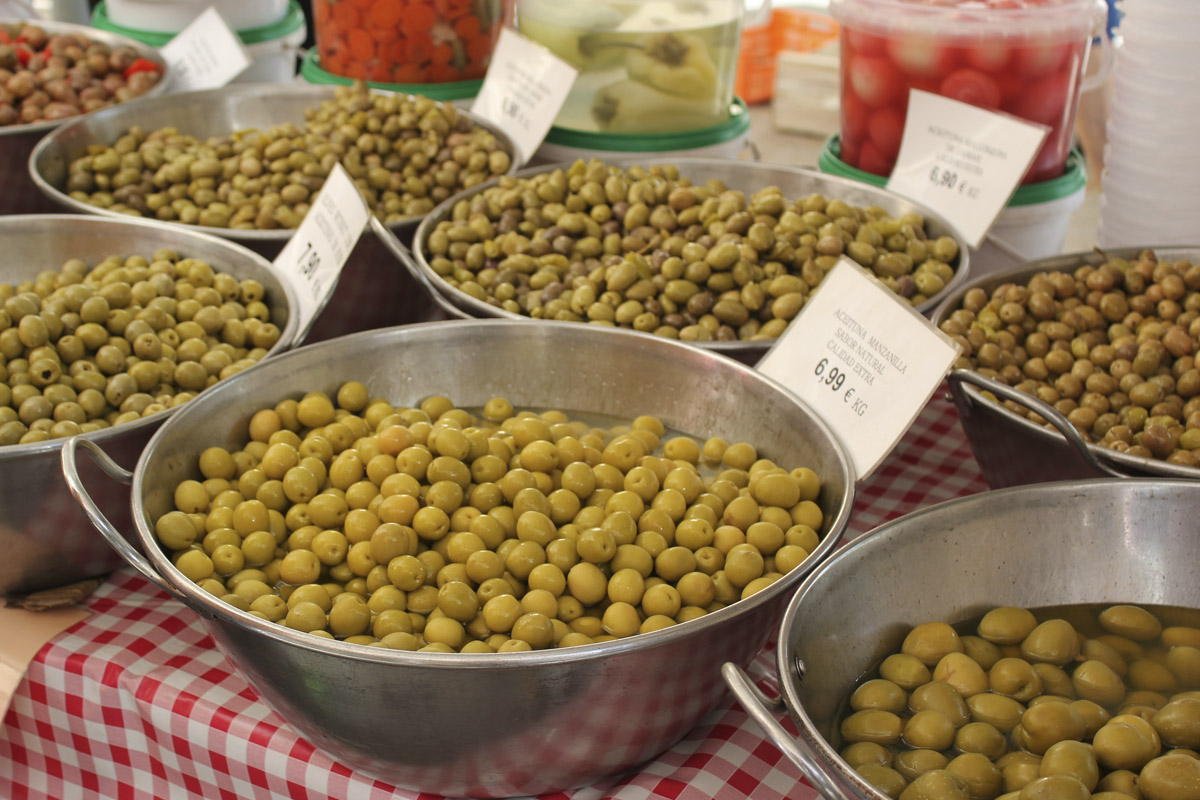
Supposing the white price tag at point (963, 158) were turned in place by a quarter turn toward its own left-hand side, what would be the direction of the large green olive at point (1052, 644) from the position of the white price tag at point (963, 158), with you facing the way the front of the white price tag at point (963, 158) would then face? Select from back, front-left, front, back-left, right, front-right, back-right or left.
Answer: right

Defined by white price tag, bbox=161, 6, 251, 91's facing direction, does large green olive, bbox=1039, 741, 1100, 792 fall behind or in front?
in front

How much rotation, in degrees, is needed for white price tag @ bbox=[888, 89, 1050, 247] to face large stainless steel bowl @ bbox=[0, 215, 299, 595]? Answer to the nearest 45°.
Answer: approximately 45° to its right

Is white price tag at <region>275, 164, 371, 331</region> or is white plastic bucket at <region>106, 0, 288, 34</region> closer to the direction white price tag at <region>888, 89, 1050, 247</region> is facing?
the white price tag

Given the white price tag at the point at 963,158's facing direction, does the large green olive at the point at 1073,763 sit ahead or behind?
ahead

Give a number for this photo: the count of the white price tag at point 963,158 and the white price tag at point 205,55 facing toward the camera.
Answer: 2

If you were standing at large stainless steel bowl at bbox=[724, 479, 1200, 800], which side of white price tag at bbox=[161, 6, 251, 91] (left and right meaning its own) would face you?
front

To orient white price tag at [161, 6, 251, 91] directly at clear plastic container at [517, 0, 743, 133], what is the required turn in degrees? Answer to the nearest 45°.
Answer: approximately 45° to its left

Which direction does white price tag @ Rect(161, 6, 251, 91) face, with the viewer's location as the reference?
facing the viewer

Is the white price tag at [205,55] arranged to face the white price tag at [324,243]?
yes

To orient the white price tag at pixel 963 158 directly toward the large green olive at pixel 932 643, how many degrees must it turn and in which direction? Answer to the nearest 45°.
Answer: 0° — it already faces it
